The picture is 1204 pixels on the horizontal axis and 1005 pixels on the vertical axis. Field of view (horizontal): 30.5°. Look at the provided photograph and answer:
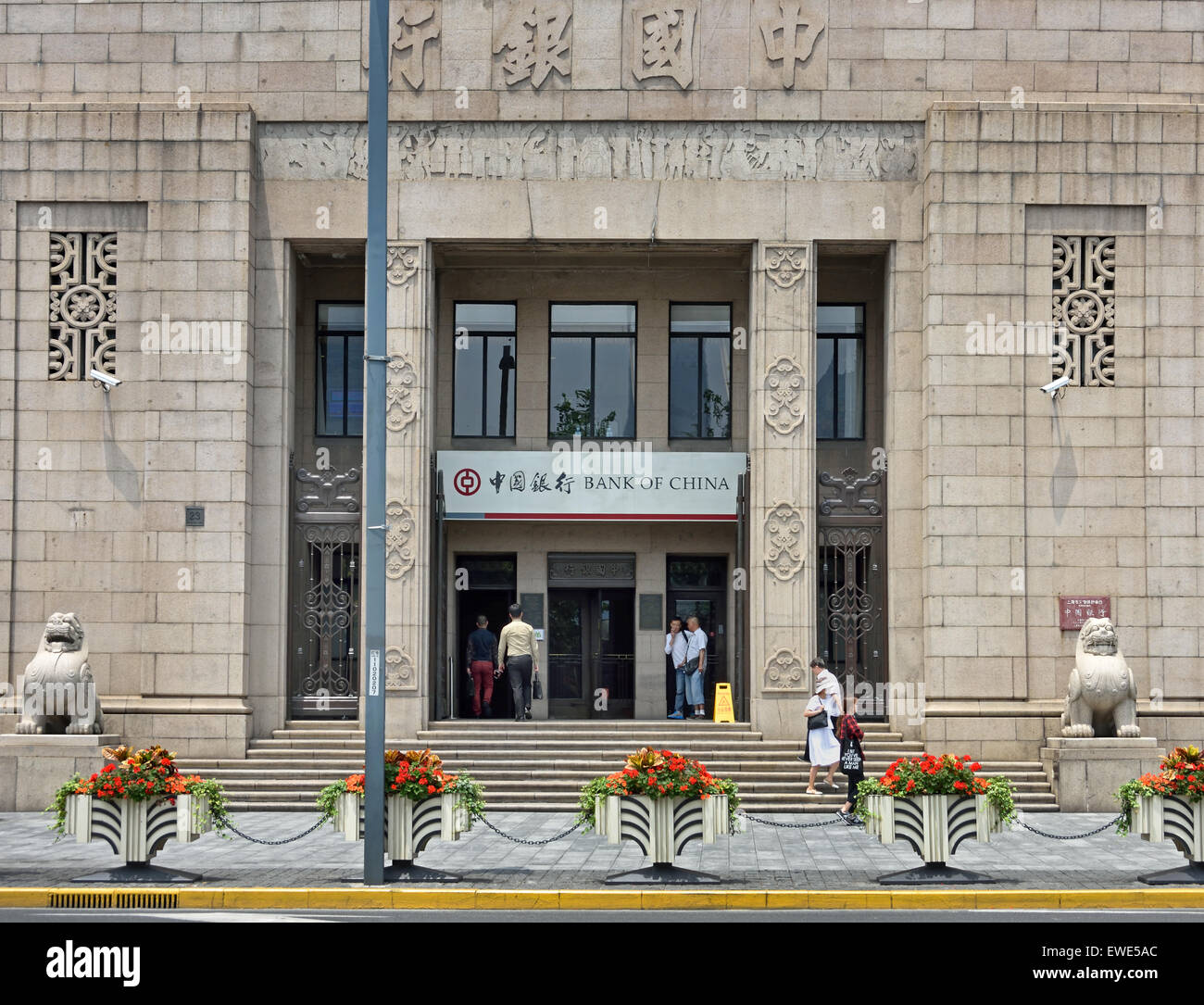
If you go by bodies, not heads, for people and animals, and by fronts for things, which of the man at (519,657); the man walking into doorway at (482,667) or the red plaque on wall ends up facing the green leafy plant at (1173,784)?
the red plaque on wall

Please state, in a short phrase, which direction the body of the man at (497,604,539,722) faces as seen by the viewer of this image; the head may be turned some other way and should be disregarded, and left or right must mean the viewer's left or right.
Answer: facing away from the viewer

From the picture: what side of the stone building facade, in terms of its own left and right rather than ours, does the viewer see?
front

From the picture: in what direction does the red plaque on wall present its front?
toward the camera

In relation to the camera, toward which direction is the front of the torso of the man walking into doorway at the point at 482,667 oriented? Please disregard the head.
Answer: away from the camera

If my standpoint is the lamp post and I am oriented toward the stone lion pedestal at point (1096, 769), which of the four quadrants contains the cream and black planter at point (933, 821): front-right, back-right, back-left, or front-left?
front-right

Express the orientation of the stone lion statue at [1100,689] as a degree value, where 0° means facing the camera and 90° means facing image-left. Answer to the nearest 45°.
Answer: approximately 0°

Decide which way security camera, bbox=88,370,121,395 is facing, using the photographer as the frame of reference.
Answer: facing the viewer and to the right of the viewer

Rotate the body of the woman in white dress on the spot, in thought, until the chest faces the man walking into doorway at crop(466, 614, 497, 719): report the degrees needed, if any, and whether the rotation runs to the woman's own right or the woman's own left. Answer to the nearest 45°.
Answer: approximately 90° to the woman's own right

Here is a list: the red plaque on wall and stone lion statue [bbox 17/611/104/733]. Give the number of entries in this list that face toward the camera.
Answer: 2

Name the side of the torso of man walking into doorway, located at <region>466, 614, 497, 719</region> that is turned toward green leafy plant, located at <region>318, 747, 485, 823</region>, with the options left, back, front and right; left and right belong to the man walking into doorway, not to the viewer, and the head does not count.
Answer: back

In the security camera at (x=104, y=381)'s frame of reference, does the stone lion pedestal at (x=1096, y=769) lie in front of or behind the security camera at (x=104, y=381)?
in front
